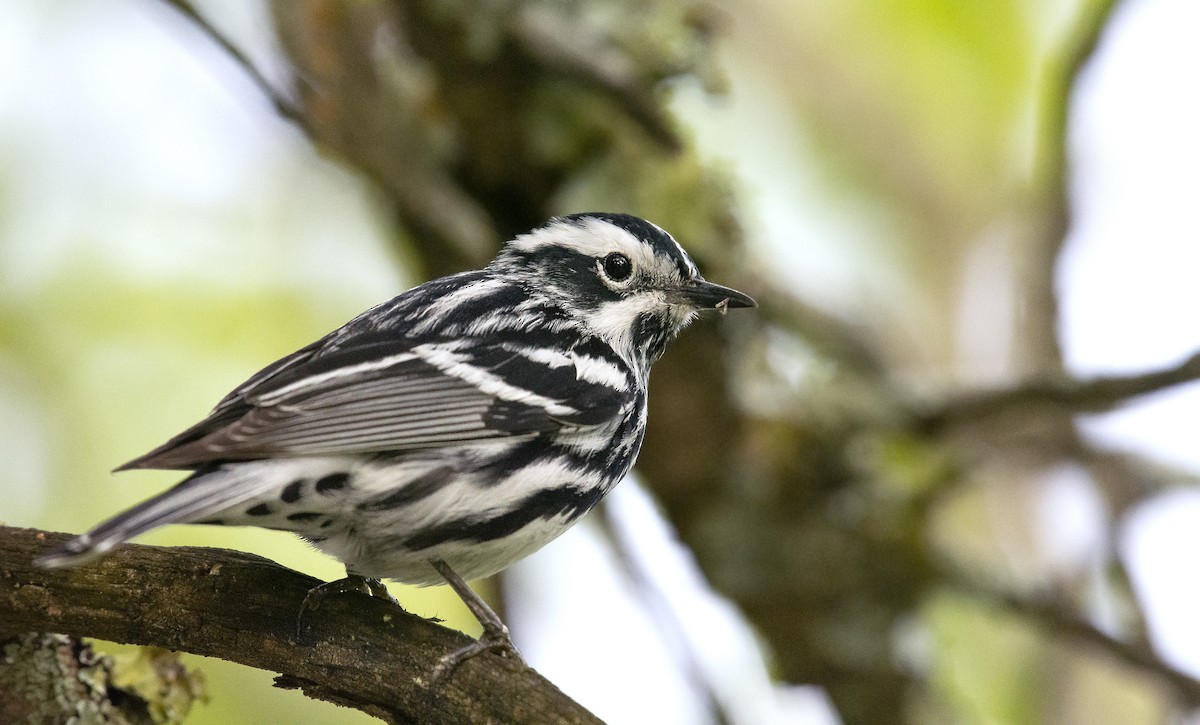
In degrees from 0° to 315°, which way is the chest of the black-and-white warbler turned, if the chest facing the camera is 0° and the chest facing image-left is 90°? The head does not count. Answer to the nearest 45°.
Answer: approximately 270°

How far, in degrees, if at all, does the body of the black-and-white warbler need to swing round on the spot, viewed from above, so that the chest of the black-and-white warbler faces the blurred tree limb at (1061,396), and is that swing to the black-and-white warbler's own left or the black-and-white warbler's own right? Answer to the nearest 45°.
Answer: approximately 45° to the black-and-white warbler's own left

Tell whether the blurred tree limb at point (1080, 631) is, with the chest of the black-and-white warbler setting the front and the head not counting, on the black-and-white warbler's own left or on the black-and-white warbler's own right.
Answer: on the black-and-white warbler's own left
